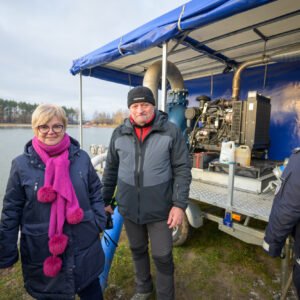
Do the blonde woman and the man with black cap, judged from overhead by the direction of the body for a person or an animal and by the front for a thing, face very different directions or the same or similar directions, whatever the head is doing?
same or similar directions

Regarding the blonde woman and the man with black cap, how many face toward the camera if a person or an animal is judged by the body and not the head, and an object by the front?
2

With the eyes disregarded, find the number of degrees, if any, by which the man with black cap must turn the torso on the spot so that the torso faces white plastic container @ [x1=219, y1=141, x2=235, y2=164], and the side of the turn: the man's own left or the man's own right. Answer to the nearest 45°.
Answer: approximately 135° to the man's own left

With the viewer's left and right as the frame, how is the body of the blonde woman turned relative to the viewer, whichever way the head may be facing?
facing the viewer

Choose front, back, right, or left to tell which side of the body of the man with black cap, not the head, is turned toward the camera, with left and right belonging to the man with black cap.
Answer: front

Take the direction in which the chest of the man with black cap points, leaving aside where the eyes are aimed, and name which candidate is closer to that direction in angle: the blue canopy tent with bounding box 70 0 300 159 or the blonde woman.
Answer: the blonde woman

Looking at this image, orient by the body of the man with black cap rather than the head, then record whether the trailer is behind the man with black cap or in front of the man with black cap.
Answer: behind

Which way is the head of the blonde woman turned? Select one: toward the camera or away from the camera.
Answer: toward the camera

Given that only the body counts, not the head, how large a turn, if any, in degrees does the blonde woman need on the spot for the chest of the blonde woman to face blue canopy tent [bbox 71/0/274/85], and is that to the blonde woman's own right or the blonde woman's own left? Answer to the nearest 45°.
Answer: approximately 135° to the blonde woman's own left
